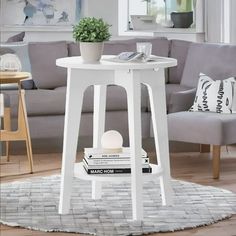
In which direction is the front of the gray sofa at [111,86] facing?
toward the camera

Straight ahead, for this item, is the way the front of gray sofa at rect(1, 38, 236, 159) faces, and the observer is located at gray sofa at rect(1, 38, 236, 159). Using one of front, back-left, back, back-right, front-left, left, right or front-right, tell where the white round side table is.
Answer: front

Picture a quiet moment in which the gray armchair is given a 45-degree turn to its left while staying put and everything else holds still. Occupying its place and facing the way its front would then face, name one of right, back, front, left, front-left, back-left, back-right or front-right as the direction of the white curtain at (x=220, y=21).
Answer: back

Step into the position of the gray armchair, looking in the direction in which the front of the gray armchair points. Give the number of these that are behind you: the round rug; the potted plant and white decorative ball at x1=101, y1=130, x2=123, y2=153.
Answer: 0

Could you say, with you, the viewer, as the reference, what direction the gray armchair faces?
facing the viewer and to the left of the viewer

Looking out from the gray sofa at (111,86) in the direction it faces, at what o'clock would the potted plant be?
The potted plant is roughly at 12 o'clock from the gray sofa.

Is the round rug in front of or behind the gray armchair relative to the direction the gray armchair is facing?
in front

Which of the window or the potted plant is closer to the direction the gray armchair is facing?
the potted plant

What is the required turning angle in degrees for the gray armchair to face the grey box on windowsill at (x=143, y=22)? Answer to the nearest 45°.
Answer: approximately 135° to its right

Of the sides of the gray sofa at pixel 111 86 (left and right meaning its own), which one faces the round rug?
front

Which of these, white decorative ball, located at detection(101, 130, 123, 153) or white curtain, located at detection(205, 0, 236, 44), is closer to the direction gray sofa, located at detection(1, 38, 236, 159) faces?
the white decorative ball

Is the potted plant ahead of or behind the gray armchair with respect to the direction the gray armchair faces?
ahead

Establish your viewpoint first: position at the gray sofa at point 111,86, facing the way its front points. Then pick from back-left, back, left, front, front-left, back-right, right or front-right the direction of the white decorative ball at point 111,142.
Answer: front

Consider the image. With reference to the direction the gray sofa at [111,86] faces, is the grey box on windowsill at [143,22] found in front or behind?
behind

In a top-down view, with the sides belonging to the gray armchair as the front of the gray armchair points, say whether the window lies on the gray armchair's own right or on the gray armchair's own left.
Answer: on the gray armchair's own right

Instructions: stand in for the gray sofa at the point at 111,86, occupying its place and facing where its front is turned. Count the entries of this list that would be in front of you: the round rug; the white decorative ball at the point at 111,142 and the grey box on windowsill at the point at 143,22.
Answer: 2

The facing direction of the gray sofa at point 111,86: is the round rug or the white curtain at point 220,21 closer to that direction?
the round rug
